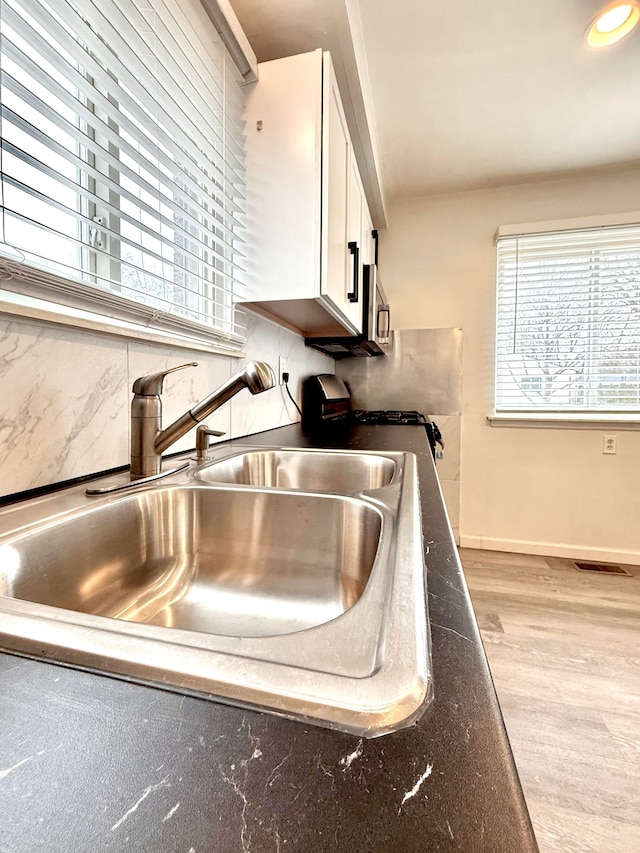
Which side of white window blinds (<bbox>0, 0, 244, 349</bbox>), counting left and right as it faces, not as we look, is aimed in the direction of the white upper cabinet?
left

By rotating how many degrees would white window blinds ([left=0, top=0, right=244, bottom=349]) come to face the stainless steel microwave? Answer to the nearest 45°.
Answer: approximately 90° to its left

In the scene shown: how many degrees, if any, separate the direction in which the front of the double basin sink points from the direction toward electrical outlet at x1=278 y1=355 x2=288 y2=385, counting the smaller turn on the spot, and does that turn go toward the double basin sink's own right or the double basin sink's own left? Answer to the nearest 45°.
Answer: approximately 135° to the double basin sink's own left

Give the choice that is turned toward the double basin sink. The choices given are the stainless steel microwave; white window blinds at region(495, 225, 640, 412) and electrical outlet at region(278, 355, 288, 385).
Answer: the white window blinds

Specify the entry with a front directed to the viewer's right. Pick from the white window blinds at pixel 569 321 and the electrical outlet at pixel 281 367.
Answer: the electrical outlet

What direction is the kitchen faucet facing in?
to the viewer's right

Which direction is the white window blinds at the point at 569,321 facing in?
toward the camera

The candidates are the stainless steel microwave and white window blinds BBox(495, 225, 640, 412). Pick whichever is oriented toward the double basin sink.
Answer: the white window blinds

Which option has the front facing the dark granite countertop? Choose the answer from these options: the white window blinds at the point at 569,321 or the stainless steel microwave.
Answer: the white window blinds

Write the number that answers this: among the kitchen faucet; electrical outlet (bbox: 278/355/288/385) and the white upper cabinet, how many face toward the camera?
0

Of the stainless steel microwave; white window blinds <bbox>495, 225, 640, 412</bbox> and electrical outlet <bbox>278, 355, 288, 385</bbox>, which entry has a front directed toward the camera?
the white window blinds

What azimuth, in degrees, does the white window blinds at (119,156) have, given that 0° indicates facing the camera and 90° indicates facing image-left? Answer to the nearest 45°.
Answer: approximately 315°

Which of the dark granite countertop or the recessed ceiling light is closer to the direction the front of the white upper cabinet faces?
the recessed ceiling light

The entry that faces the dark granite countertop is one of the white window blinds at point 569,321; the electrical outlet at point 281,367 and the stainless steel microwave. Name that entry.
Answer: the white window blinds

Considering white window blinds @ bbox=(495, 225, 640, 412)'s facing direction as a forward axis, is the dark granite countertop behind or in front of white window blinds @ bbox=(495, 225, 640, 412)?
in front

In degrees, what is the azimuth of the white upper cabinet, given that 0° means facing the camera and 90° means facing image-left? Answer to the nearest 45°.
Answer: approximately 270°

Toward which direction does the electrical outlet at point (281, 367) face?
to the viewer's right
